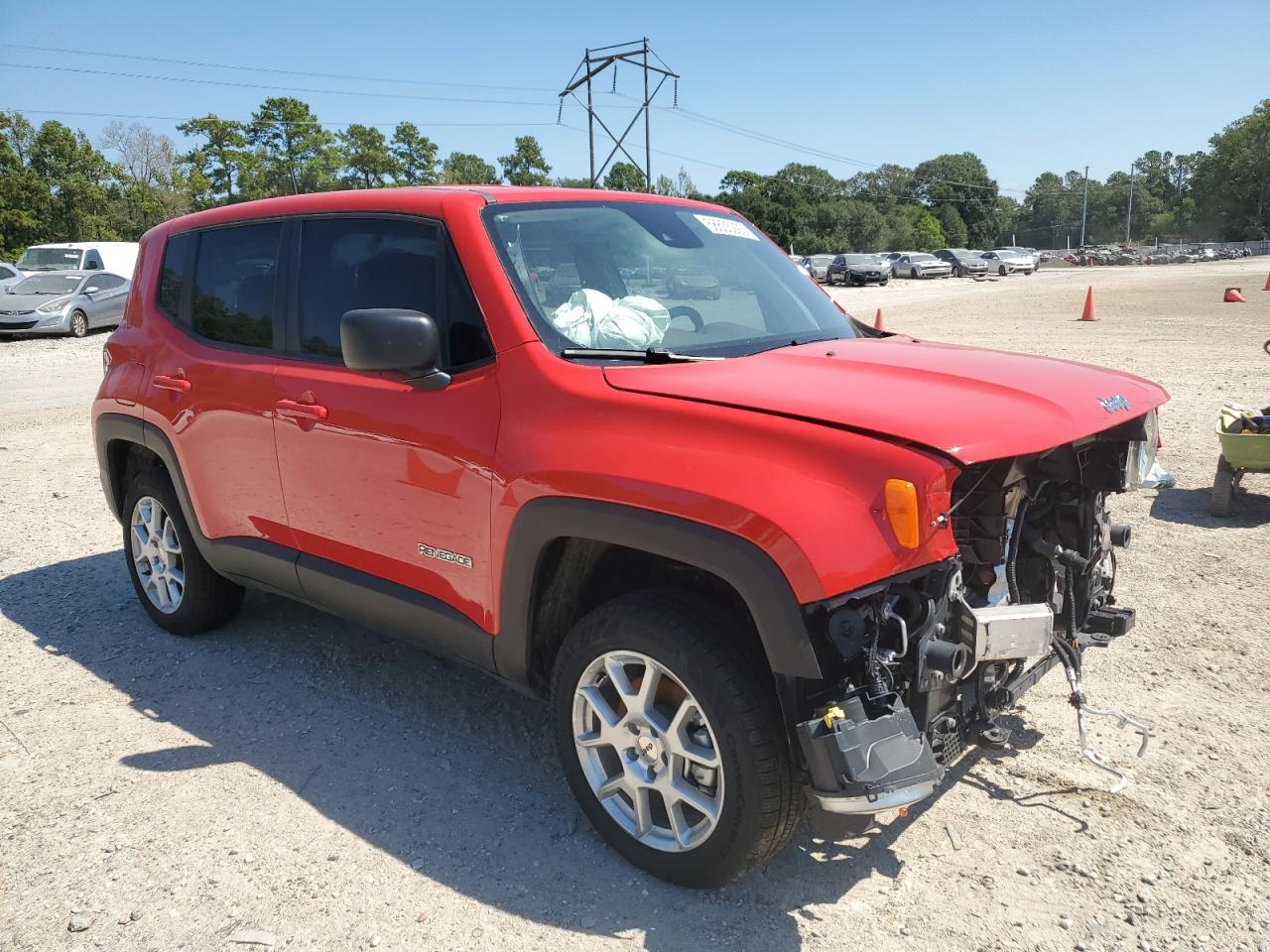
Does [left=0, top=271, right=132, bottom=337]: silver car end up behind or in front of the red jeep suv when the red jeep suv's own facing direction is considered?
behind

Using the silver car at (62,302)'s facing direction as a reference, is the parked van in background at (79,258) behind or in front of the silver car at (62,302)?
behind

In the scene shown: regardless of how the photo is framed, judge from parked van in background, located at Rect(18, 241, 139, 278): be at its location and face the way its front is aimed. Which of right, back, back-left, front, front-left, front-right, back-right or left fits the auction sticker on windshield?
front-left

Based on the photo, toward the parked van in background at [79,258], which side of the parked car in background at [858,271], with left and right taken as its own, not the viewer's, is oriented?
right

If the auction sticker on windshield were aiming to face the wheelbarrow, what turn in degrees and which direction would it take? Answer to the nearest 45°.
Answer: approximately 90° to its left

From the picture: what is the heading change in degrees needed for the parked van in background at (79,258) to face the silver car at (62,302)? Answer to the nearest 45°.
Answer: approximately 45° to its left

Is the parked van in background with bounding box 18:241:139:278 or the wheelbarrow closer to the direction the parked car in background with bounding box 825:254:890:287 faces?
the wheelbarrow

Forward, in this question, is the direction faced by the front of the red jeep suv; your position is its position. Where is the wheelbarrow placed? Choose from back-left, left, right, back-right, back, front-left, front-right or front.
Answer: left

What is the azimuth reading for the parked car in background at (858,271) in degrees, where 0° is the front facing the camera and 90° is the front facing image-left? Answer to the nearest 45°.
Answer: approximately 315°
